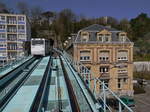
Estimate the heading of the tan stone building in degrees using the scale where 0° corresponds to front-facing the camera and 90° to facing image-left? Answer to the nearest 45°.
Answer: approximately 0°

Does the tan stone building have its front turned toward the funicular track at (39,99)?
yes
